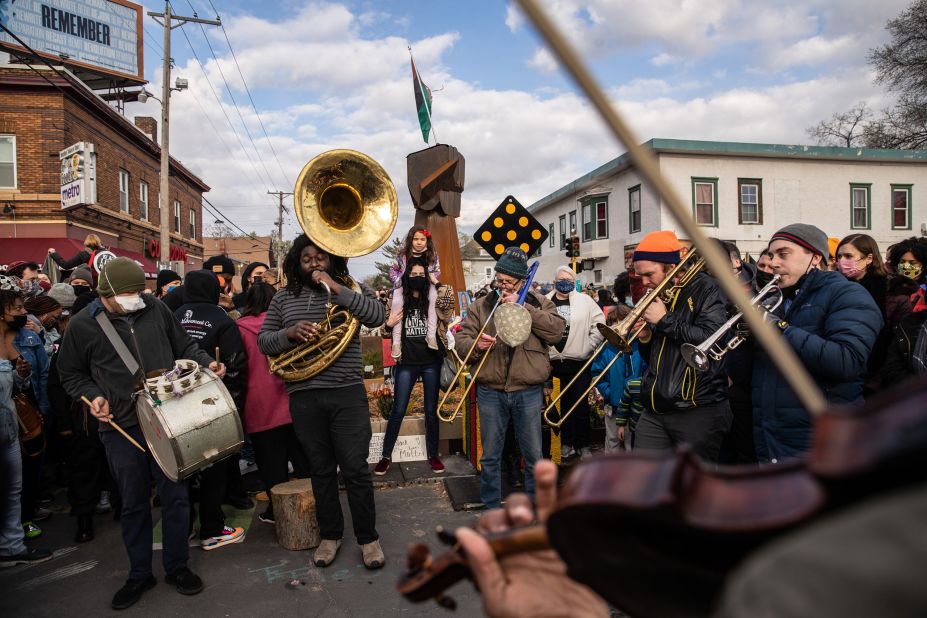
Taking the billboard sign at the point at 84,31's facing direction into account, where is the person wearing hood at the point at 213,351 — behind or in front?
in front

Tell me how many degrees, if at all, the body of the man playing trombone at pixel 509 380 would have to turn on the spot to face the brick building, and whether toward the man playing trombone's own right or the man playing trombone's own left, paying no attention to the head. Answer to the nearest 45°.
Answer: approximately 135° to the man playing trombone's own right

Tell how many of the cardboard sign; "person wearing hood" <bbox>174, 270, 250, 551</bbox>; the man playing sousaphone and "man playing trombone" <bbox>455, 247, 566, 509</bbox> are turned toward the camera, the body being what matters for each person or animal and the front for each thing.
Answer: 3

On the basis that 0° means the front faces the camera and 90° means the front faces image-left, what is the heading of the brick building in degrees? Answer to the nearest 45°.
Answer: approximately 315°

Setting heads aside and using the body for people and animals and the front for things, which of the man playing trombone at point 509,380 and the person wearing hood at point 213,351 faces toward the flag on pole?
the person wearing hood

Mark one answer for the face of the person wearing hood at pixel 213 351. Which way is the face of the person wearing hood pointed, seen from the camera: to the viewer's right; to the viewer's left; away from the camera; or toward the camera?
away from the camera

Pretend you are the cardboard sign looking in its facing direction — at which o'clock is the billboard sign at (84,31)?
The billboard sign is roughly at 5 o'clock from the cardboard sign.

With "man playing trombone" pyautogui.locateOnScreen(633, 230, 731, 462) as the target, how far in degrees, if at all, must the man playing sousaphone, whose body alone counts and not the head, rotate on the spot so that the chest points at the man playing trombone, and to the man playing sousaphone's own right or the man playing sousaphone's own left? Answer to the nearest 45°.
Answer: approximately 45° to the man playing sousaphone's own left

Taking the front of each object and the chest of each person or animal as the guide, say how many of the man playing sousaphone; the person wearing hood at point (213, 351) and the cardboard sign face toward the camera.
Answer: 2

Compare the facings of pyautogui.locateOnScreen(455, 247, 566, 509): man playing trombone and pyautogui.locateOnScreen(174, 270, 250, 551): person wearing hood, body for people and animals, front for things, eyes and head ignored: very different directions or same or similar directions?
very different directions

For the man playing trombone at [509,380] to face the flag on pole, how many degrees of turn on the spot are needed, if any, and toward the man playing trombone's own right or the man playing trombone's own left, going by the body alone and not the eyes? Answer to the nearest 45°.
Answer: approximately 180°
